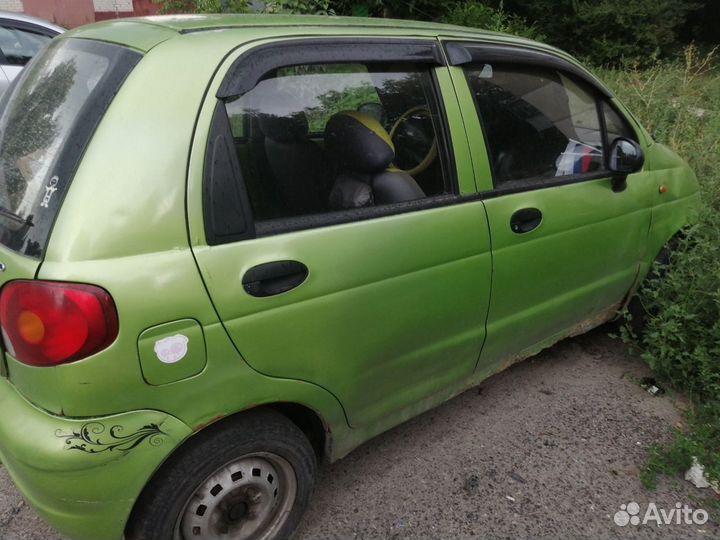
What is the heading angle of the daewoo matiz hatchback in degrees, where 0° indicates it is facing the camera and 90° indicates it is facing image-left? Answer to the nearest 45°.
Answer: approximately 225°

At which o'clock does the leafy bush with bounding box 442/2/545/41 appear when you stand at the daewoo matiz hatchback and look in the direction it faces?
The leafy bush is roughly at 11 o'clock from the daewoo matiz hatchback.

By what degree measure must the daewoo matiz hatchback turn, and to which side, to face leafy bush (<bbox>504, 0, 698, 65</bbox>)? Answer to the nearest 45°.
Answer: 0° — it already faces it
